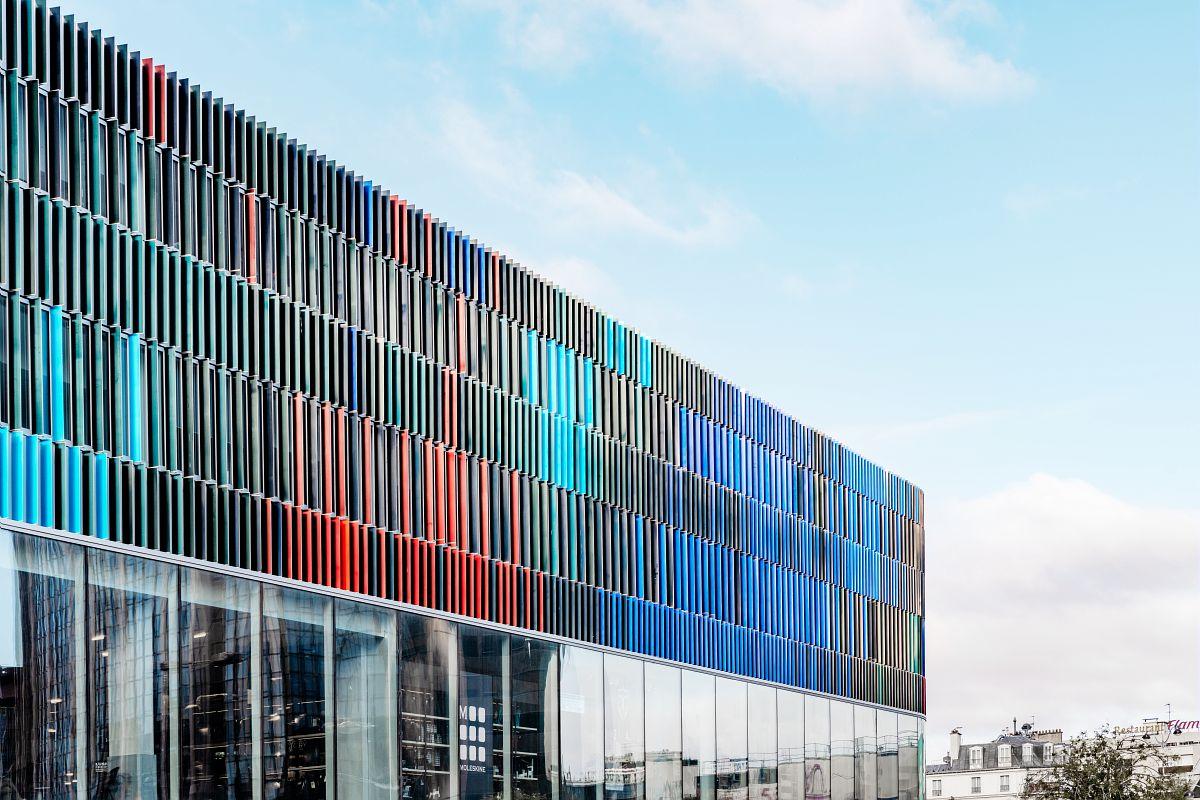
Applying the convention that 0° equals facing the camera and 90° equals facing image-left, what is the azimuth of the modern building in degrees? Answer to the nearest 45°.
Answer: approximately 315°
